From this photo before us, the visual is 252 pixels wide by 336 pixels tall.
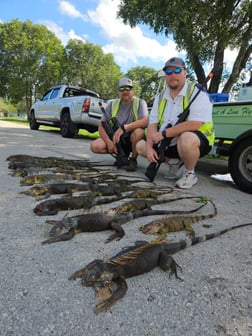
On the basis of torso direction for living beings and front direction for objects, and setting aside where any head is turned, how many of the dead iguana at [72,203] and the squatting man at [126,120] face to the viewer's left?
1

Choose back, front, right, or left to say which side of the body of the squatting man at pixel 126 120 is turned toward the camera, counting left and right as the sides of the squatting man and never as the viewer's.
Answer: front

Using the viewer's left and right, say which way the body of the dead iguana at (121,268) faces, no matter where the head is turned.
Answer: facing the viewer and to the left of the viewer

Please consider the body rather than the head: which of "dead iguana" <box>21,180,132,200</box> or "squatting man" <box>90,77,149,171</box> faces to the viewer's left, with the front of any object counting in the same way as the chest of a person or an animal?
the dead iguana

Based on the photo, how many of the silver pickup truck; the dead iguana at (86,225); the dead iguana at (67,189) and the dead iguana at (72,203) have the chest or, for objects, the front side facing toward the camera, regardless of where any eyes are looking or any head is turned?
0

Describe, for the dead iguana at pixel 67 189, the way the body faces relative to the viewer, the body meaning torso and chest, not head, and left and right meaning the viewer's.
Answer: facing to the left of the viewer

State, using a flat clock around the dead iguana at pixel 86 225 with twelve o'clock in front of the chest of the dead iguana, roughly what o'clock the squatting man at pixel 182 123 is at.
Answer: The squatting man is roughly at 4 o'clock from the dead iguana.

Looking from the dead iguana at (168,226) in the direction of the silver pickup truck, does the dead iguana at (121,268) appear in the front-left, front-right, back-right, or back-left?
back-left

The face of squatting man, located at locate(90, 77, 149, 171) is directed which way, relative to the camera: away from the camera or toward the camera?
toward the camera

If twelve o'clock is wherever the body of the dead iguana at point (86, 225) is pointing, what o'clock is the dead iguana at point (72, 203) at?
the dead iguana at point (72, 203) is roughly at 2 o'clock from the dead iguana at point (86, 225).

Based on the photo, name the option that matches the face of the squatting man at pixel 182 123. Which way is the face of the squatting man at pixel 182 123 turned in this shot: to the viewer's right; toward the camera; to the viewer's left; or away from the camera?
toward the camera

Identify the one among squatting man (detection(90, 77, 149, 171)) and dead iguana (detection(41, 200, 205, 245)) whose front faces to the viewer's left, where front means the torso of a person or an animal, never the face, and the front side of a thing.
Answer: the dead iguana

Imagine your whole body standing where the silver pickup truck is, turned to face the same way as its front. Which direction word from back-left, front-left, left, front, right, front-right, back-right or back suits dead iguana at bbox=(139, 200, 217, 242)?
back-left

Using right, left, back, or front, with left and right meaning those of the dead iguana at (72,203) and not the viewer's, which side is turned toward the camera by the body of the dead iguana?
left

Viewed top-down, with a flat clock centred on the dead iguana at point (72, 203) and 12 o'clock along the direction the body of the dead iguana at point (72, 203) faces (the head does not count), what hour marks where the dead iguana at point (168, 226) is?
the dead iguana at point (168, 226) is roughly at 7 o'clock from the dead iguana at point (72, 203).

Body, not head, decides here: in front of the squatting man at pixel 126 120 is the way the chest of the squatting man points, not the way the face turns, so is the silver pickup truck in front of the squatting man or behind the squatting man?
behind

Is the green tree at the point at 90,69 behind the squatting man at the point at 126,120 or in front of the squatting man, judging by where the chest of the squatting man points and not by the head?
behind

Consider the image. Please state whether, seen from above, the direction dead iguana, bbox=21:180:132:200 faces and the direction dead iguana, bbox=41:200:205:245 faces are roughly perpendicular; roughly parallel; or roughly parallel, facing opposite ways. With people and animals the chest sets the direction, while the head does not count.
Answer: roughly parallel

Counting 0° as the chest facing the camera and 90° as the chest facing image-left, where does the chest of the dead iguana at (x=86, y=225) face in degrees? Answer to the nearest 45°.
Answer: approximately 90°

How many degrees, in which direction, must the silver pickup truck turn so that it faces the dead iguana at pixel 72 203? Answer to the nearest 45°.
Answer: approximately 135° to its left

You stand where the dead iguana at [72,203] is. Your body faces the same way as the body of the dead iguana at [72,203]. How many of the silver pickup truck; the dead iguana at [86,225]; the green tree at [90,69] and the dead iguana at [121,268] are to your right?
2
